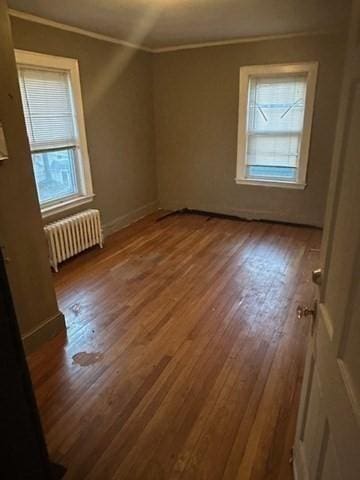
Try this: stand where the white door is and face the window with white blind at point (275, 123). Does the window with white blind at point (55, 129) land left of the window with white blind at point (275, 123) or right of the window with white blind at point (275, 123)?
left

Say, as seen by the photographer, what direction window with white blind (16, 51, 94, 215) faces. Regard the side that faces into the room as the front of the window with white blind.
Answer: facing the viewer and to the right of the viewer

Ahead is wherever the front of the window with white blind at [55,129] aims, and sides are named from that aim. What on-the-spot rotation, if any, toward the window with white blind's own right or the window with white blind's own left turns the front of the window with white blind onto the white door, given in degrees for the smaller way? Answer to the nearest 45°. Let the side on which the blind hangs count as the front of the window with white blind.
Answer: approximately 45° to the window with white blind's own right

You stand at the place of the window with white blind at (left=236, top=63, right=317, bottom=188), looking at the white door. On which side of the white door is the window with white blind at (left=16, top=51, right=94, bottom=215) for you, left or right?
right

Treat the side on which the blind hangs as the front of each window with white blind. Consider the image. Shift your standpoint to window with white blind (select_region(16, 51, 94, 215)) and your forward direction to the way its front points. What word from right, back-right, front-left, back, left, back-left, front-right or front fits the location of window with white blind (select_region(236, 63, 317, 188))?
front-left
